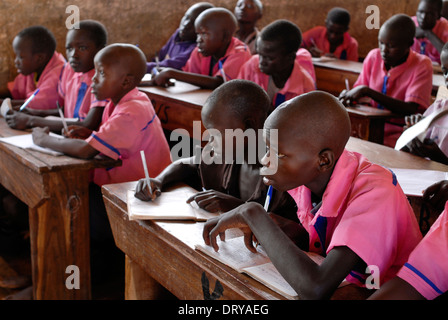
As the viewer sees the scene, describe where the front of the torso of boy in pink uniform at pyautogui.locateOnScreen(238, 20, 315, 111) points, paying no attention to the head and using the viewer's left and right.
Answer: facing the viewer and to the left of the viewer

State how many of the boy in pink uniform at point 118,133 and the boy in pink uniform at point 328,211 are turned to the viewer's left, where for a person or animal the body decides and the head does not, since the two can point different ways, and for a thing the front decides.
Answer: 2

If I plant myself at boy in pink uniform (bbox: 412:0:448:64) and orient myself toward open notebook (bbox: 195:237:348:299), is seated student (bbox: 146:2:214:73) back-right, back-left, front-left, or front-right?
front-right

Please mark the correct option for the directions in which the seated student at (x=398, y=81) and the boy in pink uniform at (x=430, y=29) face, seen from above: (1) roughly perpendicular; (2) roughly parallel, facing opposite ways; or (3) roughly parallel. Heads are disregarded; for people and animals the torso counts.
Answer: roughly parallel

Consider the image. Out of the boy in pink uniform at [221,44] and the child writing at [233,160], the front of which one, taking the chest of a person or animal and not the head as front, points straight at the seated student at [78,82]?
the boy in pink uniform

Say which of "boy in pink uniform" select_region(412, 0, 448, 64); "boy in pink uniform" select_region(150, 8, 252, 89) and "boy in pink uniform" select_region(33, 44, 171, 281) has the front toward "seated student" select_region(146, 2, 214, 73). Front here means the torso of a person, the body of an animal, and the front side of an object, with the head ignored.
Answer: "boy in pink uniform" select_region(412, 0, 448, 64)

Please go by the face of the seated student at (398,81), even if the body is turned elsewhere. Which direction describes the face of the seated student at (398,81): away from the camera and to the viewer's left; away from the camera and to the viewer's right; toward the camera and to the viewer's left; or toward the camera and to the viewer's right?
toward the camera and to the viewer's left

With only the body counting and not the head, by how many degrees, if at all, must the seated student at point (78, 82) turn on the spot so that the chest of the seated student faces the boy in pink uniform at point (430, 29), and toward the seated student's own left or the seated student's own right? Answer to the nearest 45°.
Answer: approximately 180°

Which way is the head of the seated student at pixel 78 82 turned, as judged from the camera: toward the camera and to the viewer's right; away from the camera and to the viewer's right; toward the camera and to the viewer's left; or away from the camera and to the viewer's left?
toward the camera and to the viewer's left

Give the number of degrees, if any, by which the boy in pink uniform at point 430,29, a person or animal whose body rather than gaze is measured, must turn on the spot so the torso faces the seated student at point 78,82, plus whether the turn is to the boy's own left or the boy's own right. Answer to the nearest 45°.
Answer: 0° — they already face them

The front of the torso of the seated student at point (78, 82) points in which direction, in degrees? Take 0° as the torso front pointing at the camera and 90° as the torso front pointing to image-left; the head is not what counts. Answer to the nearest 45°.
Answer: approximately 45°

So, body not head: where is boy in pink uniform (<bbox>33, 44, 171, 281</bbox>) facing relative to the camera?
to the viewer's left
